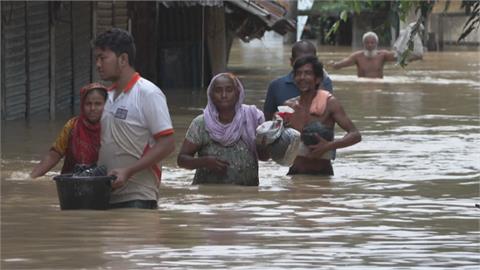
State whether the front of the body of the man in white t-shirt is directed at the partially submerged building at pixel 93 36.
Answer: no

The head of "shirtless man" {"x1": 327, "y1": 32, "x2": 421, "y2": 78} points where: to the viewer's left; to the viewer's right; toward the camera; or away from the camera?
toward the camera

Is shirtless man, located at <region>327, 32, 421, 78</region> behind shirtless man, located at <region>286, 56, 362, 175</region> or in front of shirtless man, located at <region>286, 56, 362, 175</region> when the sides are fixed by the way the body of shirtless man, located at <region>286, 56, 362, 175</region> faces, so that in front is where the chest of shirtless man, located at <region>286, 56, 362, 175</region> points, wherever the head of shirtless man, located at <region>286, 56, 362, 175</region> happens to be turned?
behind

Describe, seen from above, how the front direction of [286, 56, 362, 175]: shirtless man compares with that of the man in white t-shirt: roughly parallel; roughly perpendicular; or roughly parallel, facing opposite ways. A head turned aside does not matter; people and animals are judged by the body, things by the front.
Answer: roughly parallel

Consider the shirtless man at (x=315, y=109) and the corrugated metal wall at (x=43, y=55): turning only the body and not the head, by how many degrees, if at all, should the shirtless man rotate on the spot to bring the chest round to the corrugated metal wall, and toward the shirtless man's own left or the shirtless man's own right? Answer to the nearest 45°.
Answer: approximately 90° to the shirtless man's own right

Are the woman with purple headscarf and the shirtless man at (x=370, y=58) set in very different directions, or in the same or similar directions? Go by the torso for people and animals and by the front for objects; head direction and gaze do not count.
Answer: same or similar directions

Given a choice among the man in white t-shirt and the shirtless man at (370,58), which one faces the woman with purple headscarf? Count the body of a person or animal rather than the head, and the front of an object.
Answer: the shirtless man

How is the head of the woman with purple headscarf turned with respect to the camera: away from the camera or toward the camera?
toward the camera

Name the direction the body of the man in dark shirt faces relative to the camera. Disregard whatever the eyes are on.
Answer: toward the camera

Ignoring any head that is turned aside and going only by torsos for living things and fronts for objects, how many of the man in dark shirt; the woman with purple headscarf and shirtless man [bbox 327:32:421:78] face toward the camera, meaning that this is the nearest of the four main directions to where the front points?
3

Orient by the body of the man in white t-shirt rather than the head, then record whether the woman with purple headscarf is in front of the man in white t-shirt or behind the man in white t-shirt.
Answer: behind

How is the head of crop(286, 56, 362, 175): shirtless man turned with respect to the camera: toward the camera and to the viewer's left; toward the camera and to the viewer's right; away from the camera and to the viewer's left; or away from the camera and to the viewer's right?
toward the camera and to the viewer's left
